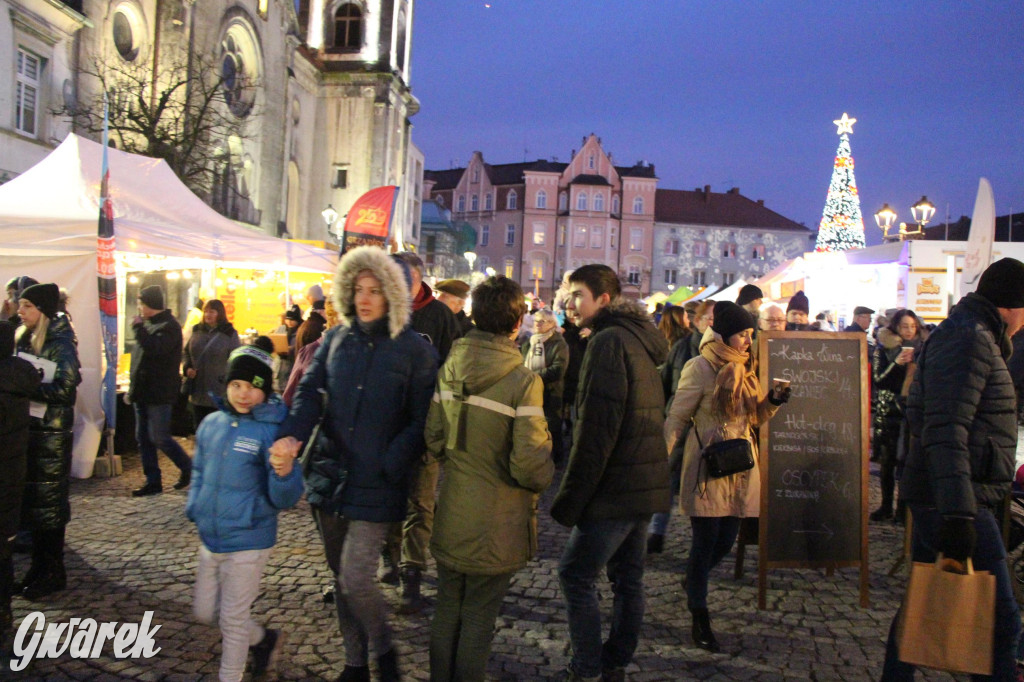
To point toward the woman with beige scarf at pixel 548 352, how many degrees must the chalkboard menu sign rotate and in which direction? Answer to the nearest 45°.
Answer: approximately 135° to its right

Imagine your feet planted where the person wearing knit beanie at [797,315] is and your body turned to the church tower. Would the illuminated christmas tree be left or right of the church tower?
right

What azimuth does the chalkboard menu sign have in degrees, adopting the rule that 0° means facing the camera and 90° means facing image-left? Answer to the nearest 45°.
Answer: approximately 0°

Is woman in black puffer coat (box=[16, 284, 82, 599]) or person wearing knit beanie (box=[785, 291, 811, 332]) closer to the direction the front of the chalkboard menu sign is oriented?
the woman in black puffer coat

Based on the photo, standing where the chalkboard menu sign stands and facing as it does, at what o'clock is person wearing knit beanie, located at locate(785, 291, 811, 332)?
The person wearing knit beanie is roughly at 6 o'clock from the chalkboard menu sign.

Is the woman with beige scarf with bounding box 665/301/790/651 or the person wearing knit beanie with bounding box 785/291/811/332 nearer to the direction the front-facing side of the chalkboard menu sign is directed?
the woman with beige scarf

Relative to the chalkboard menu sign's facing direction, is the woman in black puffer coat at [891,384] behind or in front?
behind

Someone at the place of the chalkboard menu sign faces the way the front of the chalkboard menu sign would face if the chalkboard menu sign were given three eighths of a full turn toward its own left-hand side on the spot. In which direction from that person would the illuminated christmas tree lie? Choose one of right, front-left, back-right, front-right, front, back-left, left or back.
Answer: front-left

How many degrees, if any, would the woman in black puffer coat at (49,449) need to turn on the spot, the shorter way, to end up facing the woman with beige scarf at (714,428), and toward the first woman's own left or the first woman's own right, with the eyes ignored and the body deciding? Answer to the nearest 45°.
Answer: approximately 135° to the first woman's own left

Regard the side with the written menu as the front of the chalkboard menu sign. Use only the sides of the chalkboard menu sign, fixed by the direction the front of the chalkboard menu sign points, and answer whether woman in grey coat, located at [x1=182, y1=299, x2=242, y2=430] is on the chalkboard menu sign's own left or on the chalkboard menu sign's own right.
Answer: on the chalkboard menu sign's own right

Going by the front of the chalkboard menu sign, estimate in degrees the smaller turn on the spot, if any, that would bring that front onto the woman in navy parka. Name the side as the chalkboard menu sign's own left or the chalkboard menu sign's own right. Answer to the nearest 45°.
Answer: approximately 45° to the chalkboard menu sign's own right

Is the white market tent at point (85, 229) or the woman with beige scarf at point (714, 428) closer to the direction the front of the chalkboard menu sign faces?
the woman with beige scarf
